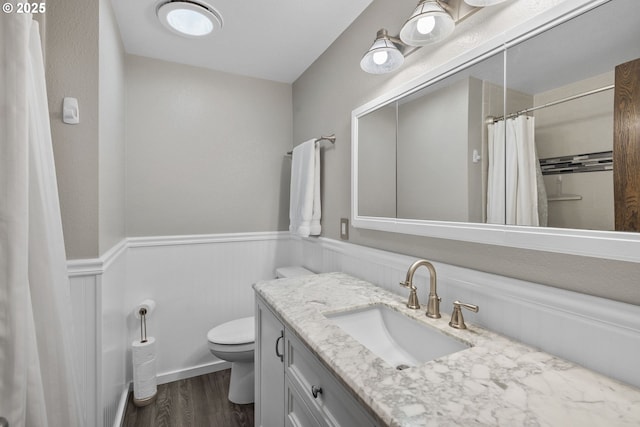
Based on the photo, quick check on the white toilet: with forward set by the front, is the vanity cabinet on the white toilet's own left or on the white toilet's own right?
on the white toilet's own left

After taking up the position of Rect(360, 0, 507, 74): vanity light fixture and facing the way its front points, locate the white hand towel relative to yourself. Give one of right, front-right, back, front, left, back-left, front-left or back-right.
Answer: right

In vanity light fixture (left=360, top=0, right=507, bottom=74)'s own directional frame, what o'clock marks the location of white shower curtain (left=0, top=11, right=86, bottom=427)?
The white shower curtain is roughly at 12 o'clock from the vanity light fixture.

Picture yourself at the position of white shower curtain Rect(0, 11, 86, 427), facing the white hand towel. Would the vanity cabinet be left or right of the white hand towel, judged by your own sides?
right

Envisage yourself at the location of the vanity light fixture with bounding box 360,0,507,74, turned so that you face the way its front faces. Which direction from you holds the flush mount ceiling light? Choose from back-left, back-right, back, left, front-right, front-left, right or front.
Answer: front-right

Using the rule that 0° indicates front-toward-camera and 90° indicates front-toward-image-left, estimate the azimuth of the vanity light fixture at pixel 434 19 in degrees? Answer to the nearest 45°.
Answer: approximately 45°
